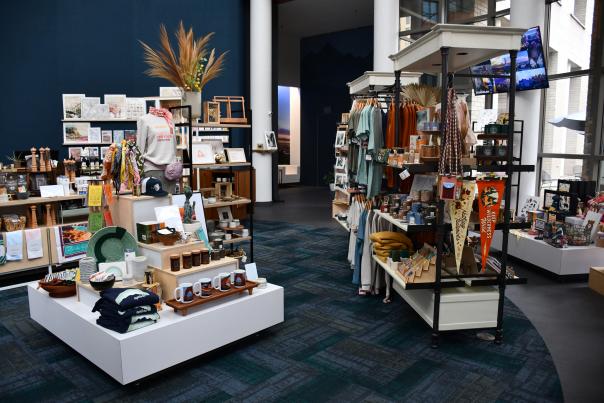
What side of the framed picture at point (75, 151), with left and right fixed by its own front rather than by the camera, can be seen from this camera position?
front

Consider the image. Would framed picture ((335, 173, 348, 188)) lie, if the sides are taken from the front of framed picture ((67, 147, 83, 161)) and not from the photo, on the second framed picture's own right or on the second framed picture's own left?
on the second framed picture's own left

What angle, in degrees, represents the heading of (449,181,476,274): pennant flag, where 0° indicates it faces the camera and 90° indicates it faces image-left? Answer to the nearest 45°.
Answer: approximately 0°

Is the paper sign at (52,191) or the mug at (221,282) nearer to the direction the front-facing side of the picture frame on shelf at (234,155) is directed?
the mug

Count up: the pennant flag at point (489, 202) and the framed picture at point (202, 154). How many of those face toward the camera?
2

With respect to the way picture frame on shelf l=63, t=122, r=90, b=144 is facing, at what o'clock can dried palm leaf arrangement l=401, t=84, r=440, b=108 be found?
The dried palm leaf arrangement is roughly at 11 o'clock from the picture frame on shelf.

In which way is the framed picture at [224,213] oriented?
toward the camera

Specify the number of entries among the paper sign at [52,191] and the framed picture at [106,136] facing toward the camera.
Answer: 2

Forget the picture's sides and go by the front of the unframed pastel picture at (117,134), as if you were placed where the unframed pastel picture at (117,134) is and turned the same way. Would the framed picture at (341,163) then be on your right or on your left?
on your left

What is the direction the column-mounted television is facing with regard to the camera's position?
facing the viewer and to the left of the viewer

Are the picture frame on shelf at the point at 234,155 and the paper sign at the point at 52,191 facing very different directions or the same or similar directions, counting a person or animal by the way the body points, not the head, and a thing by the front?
same or similar directions

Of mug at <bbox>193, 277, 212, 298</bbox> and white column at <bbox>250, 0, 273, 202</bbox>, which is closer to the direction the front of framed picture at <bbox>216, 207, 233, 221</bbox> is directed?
the mug
